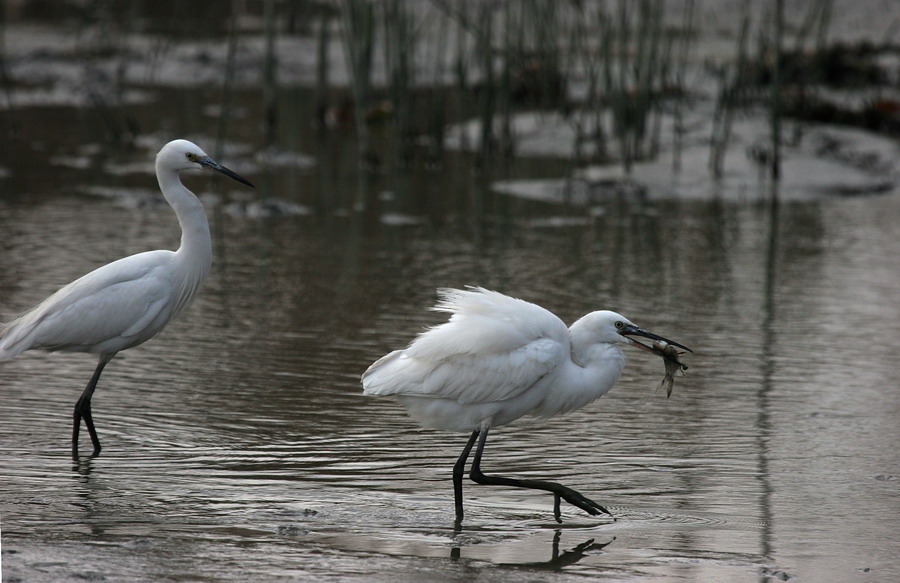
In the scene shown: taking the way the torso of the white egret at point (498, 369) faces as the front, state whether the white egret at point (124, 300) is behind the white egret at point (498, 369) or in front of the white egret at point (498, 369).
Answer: behind

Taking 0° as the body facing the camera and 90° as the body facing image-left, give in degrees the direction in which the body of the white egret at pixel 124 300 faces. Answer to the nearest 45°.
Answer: approximately 270°

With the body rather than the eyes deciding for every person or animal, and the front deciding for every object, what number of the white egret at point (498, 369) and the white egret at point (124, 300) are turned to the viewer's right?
2

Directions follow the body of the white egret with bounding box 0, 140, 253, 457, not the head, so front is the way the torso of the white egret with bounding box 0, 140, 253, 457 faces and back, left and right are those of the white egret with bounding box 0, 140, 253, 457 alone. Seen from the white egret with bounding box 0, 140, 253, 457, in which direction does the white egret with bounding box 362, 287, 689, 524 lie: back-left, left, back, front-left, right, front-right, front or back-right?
front-right

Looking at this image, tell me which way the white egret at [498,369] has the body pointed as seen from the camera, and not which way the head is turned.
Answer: to the viewer's right
